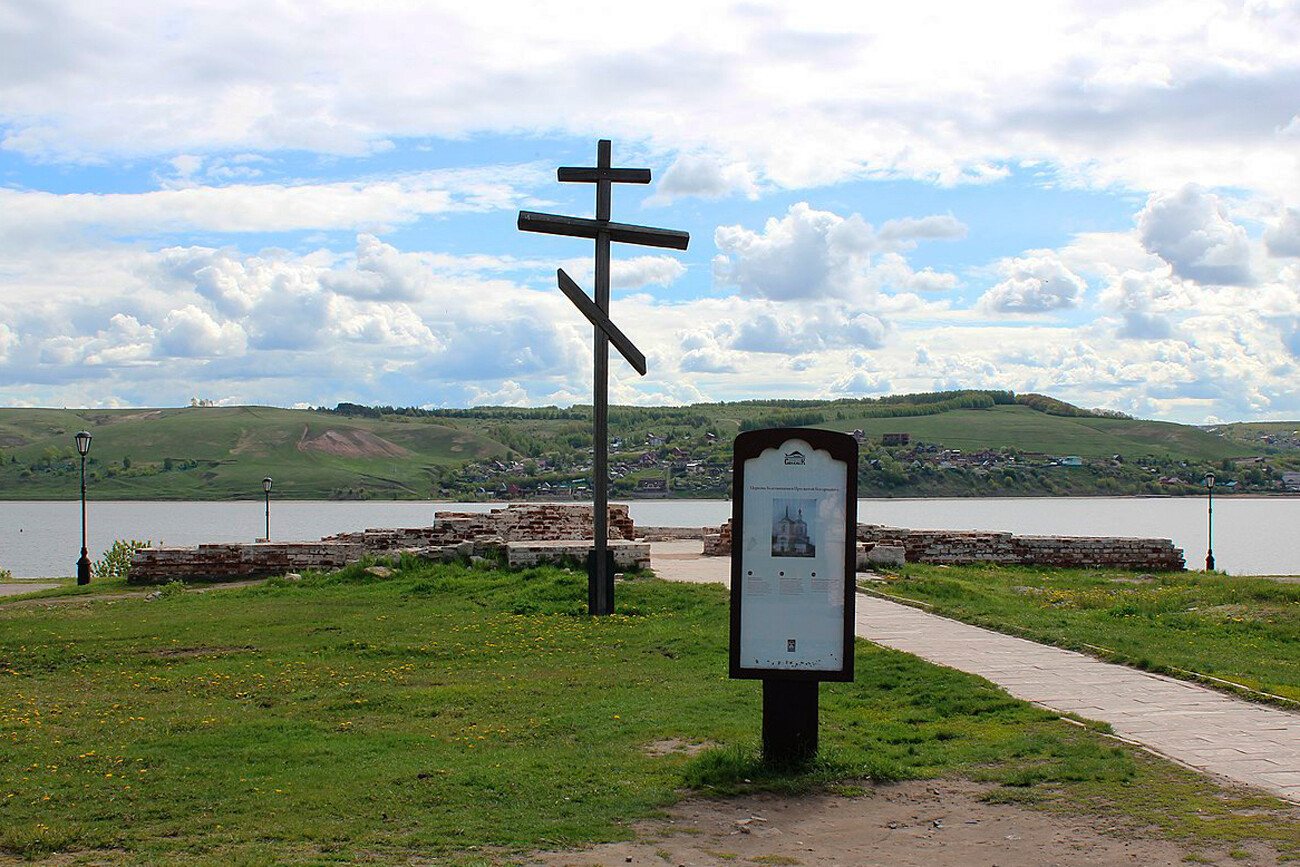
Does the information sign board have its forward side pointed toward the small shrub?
no

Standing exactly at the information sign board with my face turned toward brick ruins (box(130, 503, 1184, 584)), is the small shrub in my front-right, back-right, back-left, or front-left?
front-left

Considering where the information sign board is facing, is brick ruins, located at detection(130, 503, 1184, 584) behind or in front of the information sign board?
behind

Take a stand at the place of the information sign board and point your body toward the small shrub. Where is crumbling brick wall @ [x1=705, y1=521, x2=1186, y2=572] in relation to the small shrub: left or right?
right

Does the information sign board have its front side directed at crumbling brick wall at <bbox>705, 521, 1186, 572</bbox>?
no

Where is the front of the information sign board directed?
toward the camera

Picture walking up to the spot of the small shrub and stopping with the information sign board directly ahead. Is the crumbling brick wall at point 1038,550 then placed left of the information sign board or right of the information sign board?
left
